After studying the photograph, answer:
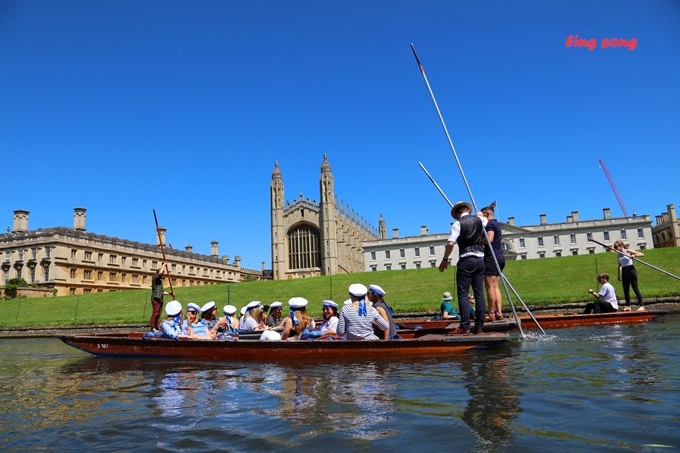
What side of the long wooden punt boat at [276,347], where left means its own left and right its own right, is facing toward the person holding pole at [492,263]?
back

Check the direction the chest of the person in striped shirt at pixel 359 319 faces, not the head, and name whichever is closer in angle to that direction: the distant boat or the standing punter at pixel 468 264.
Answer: the distant boat

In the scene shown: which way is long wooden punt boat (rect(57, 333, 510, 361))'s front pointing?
to the viewer's left
